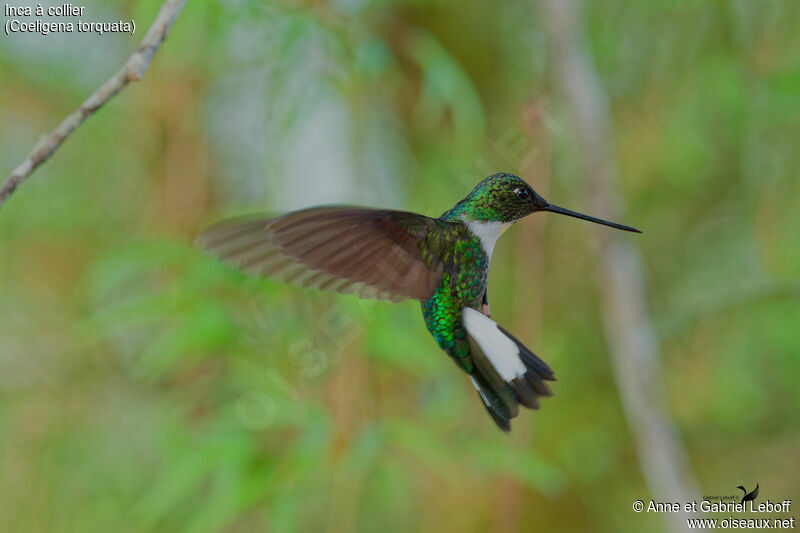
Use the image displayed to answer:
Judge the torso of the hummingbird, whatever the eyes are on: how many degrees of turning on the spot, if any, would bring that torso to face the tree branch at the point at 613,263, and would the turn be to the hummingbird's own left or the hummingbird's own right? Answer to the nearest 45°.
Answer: approximately 90° to the hummingbird's own left

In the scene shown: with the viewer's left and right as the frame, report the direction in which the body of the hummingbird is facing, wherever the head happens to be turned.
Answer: facing to the right of the viewer
